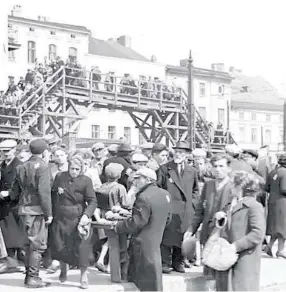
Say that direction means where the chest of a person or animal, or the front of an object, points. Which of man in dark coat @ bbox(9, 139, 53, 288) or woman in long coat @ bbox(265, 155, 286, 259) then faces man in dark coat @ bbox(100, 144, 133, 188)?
man in dark coat @ bbox(9, 139, 53, 288)

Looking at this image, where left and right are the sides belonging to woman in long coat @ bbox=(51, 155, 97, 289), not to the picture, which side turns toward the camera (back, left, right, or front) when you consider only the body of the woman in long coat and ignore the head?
front

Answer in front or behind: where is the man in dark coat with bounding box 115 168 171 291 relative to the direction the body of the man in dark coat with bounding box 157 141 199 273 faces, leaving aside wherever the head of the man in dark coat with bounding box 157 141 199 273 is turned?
in front

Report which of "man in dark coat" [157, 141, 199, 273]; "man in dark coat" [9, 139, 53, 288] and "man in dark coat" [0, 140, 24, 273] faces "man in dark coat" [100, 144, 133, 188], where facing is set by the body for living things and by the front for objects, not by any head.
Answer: "man in dark coat" [9, 139, 53, 288]

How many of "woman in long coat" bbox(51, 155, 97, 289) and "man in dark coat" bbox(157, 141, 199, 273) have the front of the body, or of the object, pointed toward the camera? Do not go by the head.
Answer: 2

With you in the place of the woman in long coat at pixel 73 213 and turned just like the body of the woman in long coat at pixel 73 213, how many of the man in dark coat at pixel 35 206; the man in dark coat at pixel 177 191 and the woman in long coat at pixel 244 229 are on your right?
1

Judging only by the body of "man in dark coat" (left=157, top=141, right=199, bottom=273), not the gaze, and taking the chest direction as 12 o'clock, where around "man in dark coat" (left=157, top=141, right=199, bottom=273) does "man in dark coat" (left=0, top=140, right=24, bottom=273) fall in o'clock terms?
"man in dark coat" (left=0, top=140, right=24, bottom=273) is roughly at 3 o'clock from "man in dark coat" (left=157, top=141, right=199, bottom=273).

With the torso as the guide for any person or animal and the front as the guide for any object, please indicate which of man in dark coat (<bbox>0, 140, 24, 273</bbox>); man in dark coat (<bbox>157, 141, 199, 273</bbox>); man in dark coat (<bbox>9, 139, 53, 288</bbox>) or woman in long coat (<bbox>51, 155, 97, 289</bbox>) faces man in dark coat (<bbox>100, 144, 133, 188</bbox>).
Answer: man in dark coat (<bbox>9, 139, 53, 288</bbox>)

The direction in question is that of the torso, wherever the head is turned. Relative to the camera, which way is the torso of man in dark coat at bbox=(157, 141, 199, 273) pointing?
toward the camera

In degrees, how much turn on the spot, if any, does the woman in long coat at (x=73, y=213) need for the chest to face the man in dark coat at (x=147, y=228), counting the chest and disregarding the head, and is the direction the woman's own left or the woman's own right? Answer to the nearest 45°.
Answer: approximately 45° to the woman's own left

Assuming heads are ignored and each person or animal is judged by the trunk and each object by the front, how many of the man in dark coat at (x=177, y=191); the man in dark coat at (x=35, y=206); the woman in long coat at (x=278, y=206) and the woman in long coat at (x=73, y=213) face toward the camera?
2

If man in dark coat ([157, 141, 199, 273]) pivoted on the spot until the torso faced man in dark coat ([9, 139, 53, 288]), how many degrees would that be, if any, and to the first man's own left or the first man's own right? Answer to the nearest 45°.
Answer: approximately 45° to the first man's own right

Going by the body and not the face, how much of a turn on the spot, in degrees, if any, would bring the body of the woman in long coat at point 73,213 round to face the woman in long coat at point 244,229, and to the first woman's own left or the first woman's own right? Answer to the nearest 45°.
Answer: approximately 45° to the first woman's own left

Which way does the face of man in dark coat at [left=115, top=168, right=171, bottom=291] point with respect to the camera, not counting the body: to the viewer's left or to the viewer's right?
to the viewer's left
